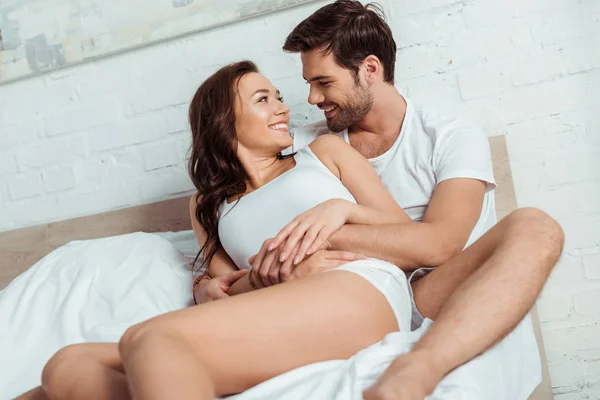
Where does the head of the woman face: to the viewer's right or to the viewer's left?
to the viewer's right

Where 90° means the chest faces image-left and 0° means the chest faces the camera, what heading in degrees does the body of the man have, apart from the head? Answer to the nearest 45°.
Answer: approximately 45°
